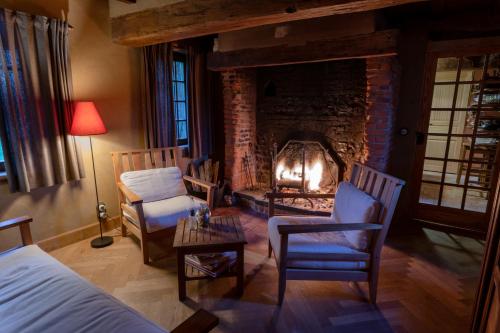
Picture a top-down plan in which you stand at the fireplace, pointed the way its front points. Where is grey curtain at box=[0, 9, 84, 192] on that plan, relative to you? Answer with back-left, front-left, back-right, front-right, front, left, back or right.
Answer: front-right

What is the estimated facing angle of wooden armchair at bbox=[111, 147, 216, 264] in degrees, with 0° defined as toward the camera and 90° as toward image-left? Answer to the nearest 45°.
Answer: approximately 315°

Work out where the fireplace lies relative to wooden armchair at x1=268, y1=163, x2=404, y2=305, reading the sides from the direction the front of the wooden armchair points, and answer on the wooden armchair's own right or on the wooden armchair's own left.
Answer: on the wooden armchair's own right

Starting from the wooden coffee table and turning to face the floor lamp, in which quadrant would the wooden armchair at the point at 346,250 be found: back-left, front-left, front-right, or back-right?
back-right

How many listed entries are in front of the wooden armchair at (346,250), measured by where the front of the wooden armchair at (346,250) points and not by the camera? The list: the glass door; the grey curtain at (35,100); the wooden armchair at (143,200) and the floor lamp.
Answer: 3

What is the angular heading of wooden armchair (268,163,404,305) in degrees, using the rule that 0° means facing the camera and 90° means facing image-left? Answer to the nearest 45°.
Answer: approximately 90°

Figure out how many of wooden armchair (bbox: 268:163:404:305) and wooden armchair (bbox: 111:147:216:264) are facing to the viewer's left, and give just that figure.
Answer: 1

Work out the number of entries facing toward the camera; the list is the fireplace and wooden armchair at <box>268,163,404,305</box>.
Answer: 1

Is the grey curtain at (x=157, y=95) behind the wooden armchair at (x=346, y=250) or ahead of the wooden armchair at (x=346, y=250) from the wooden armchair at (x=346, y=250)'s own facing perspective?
ahead

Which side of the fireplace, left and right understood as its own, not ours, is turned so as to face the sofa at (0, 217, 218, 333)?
front

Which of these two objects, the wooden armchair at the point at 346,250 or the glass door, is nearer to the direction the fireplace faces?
the wooden armchair

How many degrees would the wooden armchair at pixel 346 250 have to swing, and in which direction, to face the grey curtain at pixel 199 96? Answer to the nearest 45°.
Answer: approximately 45° to its right

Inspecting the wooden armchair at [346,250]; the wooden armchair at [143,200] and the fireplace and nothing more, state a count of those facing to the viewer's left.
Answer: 1

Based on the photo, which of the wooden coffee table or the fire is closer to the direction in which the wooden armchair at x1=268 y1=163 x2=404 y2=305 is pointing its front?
the wooden coffee table
